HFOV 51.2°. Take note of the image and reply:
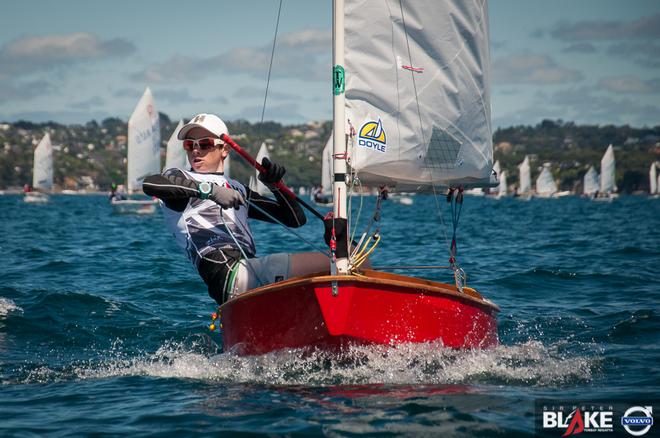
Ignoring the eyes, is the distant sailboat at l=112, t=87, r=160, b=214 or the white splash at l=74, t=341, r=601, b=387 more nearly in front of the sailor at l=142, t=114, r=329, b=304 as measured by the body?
the white splash

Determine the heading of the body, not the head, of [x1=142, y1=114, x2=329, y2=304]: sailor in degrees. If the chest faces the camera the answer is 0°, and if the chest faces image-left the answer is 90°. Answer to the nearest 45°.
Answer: approximately 315°

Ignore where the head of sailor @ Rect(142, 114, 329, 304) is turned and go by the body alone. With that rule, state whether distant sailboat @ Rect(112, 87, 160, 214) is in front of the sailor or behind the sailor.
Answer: behind
